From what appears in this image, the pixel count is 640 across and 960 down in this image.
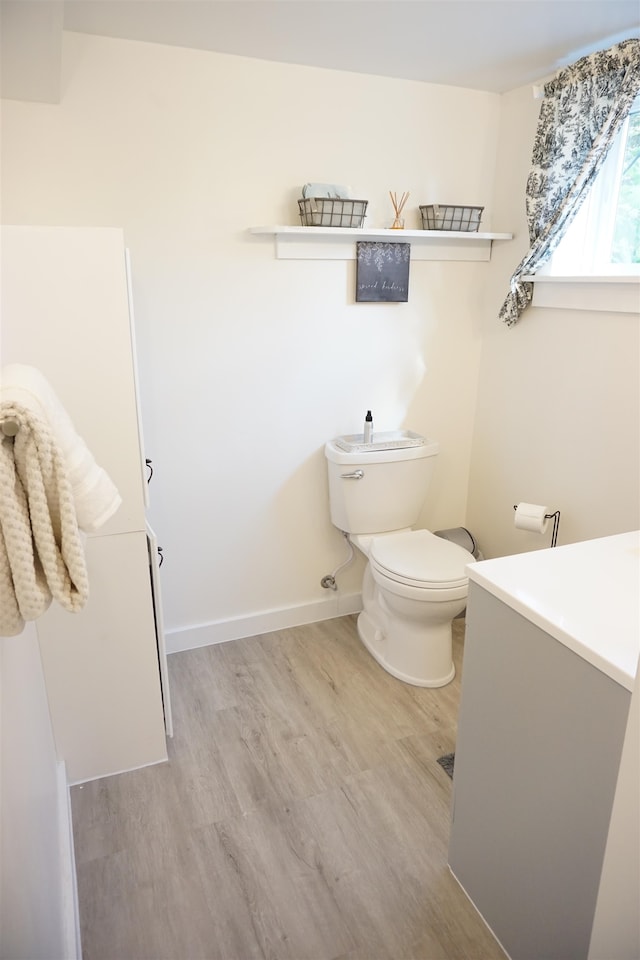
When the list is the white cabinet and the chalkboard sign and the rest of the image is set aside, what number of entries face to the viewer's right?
1

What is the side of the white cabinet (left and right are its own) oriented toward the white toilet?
front

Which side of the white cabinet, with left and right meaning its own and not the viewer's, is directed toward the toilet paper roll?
front

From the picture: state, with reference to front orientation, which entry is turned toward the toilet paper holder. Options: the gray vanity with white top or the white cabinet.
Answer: the white cabinet

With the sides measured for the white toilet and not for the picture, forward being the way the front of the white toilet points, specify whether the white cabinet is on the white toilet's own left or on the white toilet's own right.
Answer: on the white toilet's own right

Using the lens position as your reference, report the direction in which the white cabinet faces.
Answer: facing to the right of the viewer

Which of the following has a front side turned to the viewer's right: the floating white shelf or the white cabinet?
the white cabinet

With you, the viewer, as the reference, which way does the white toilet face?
facing the viewer and to the right of the viewer

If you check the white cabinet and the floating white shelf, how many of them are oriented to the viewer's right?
1

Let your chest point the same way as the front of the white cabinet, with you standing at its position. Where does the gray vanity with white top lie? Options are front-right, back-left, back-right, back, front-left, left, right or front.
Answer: front-right

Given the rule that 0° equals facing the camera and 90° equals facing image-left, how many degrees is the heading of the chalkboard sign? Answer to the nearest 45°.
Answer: approximately 0°
